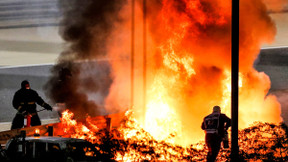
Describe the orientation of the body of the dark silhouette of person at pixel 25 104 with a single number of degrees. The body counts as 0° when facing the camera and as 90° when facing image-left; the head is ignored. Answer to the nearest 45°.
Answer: approximately 315°

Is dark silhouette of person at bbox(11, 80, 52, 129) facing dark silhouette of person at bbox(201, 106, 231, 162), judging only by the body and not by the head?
yes
